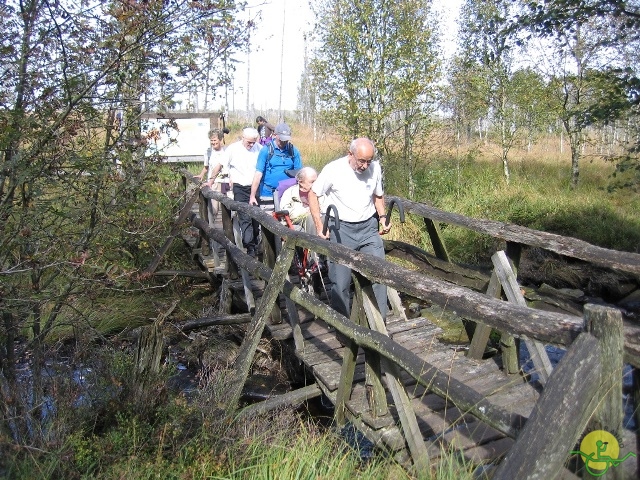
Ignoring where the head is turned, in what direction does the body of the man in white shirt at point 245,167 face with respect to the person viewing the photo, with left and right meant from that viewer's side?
facing the viewer and to the right of the viewer

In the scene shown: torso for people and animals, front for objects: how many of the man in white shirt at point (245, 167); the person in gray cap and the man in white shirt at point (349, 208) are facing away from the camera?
0

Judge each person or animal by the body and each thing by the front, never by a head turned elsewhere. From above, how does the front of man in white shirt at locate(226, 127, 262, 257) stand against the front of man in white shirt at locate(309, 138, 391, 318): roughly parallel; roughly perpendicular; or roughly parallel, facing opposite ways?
roughly parallel

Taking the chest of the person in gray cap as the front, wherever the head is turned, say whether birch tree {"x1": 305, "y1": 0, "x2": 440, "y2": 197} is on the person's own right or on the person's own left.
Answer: on the person's own left

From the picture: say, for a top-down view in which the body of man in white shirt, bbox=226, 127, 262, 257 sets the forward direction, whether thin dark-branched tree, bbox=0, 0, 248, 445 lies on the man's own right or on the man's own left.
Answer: on the man's own right

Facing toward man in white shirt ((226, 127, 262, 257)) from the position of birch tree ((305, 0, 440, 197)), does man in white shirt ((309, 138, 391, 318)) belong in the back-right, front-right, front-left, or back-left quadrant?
front-left

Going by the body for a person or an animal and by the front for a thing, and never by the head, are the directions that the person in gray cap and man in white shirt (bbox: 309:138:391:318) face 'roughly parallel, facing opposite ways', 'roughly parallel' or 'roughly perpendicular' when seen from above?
roughly parallel

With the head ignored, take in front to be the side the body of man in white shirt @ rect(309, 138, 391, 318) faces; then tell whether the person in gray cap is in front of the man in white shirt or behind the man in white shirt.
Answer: behind

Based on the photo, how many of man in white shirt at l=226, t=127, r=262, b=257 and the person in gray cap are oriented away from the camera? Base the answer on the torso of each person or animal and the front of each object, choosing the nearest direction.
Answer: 0

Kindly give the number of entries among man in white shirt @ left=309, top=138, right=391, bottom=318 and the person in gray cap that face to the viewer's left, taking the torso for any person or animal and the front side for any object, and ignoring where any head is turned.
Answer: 0

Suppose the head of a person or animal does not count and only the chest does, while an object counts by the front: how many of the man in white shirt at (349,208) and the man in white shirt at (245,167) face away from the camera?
0

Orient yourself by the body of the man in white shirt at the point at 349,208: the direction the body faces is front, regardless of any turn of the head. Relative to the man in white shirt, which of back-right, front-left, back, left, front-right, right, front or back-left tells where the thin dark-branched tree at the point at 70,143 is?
right

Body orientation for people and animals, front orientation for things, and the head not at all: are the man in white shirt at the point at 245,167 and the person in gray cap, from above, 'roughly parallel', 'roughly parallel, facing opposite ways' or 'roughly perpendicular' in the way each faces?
roughly parallel
